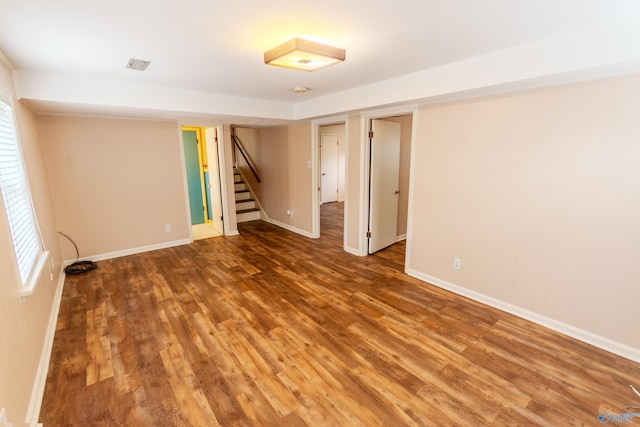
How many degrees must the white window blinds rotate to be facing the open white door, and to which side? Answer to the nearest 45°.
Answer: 0° — it already faces it

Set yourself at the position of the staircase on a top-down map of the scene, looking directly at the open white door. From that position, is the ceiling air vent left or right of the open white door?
right

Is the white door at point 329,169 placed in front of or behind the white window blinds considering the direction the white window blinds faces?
in front

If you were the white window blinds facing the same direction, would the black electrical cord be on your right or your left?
on your left

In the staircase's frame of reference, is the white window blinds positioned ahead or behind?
ahead

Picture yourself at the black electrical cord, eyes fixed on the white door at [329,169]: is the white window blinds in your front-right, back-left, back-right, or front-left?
back-right

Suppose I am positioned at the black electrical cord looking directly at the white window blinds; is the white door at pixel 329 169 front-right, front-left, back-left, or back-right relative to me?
back-left

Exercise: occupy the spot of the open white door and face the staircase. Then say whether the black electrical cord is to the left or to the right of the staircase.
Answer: left

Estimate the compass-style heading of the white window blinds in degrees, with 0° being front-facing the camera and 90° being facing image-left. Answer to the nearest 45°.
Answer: approximately 270°

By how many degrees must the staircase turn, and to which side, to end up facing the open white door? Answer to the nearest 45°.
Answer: approximately 45° to its left
